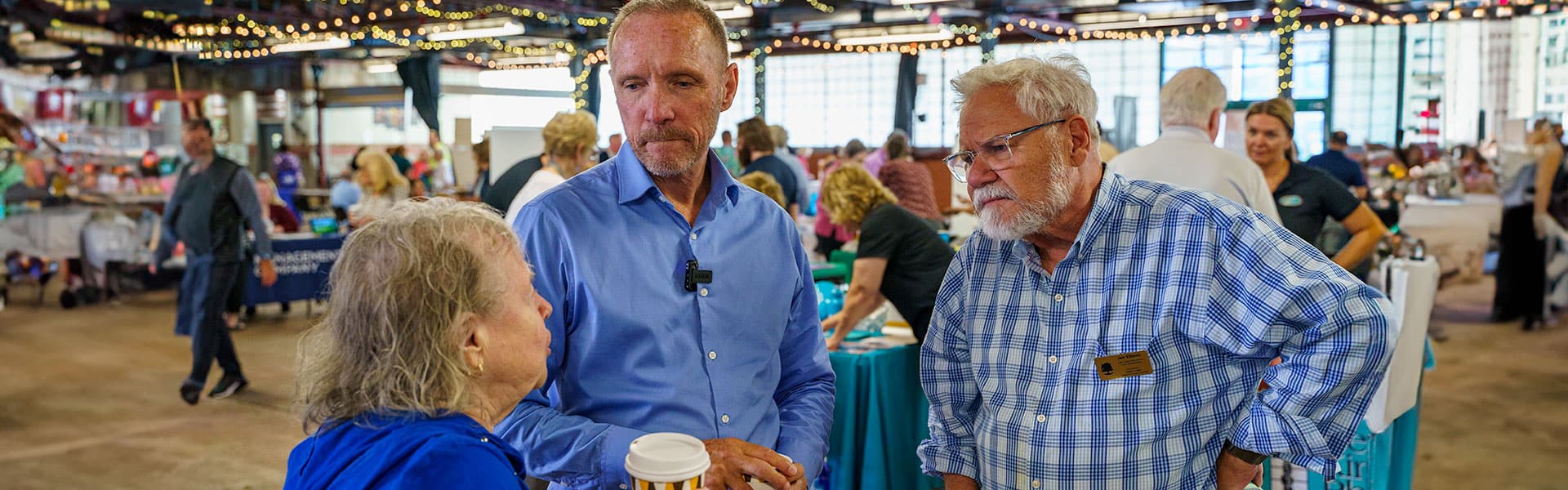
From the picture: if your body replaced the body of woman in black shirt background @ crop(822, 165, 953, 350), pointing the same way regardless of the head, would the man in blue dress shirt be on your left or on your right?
on your left

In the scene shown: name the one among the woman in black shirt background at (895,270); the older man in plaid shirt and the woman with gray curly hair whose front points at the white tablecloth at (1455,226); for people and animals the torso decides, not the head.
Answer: the woman with gray curly hair

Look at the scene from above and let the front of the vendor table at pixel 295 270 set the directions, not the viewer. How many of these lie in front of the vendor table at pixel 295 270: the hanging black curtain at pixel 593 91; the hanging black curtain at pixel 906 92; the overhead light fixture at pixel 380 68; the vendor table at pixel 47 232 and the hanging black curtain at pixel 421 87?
0

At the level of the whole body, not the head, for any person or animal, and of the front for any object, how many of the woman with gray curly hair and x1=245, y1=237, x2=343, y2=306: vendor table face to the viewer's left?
0

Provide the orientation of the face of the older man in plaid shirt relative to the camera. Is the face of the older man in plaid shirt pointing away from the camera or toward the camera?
toward the camera

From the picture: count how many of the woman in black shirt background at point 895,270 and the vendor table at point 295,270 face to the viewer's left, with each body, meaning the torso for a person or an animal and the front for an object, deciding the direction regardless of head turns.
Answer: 1

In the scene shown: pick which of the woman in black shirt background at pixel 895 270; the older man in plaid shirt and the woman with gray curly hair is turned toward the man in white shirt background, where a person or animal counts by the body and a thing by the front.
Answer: the woman with gray curly hair

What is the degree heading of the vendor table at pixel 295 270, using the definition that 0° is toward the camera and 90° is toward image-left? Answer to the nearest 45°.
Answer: approximately 0°

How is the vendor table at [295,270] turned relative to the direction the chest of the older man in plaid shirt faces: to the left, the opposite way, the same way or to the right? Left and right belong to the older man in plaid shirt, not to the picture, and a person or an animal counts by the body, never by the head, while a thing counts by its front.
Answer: to the left

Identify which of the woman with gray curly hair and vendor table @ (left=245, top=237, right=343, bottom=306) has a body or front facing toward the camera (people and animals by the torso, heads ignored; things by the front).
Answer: the vendor table

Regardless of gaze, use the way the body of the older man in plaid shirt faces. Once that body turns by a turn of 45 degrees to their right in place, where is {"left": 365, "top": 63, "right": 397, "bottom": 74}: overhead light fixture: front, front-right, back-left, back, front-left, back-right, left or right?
front-right

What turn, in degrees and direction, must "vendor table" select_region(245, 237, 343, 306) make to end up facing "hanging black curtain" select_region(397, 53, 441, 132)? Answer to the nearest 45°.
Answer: approximately 180°

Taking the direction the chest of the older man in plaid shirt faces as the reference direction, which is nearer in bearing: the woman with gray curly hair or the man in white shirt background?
the woman with gray curly hair

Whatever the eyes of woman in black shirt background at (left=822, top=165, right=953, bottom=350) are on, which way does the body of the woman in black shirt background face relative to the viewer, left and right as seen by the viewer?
facing to the left of the viewer

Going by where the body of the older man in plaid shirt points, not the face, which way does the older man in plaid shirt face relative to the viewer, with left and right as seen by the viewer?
facing the viewer and to the left of the viewer
